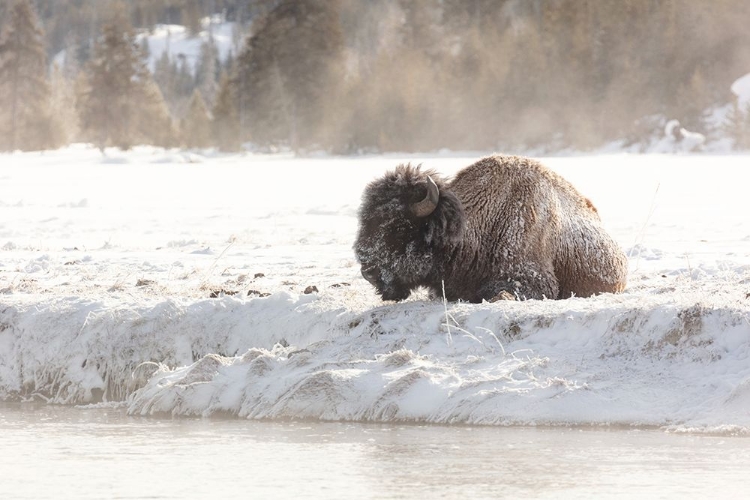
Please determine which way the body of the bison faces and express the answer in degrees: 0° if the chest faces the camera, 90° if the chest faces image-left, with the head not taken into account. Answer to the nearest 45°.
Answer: approximately 90°

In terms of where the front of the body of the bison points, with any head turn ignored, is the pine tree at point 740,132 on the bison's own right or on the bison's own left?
on the bison's own right
